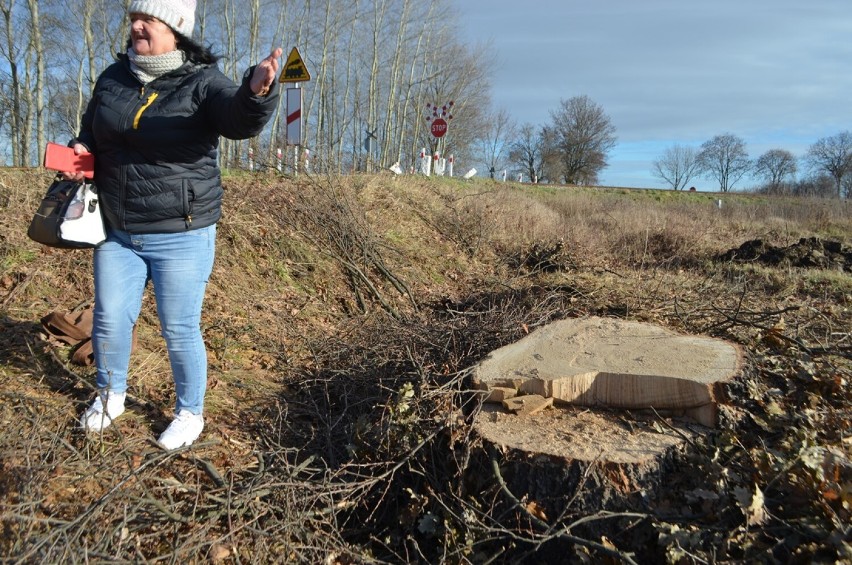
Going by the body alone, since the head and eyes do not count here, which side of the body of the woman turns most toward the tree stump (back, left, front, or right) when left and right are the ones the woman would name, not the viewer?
left

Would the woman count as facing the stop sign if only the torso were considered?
no

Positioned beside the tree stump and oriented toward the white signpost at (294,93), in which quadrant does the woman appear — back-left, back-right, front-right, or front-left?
front-left

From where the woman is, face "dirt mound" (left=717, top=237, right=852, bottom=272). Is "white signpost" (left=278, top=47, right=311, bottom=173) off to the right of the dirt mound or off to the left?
left

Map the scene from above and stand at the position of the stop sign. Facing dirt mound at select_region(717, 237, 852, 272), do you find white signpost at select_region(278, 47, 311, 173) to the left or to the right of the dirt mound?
right

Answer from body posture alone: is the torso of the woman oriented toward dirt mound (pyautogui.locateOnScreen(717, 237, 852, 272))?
no

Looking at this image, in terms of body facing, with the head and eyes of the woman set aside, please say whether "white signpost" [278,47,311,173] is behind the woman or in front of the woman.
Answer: behind

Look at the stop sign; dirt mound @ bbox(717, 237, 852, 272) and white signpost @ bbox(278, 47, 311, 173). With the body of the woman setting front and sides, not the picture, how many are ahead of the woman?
0
